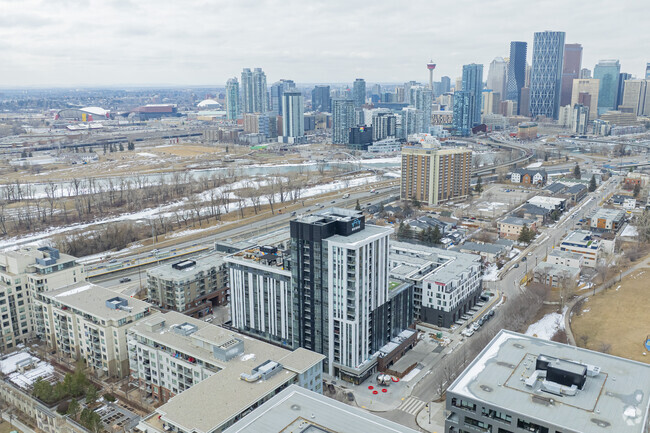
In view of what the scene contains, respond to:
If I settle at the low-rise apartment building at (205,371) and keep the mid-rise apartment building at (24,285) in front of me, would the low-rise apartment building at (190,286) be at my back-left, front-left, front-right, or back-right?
front-right

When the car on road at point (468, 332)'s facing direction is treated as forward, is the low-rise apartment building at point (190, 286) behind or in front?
in front

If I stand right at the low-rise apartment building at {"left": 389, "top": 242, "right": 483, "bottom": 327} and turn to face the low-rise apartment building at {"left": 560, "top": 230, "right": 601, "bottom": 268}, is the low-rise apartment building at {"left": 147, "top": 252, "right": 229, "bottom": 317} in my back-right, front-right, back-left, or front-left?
back-left

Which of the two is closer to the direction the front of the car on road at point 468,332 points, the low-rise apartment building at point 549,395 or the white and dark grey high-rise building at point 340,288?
the white and dark grey high-rise building
